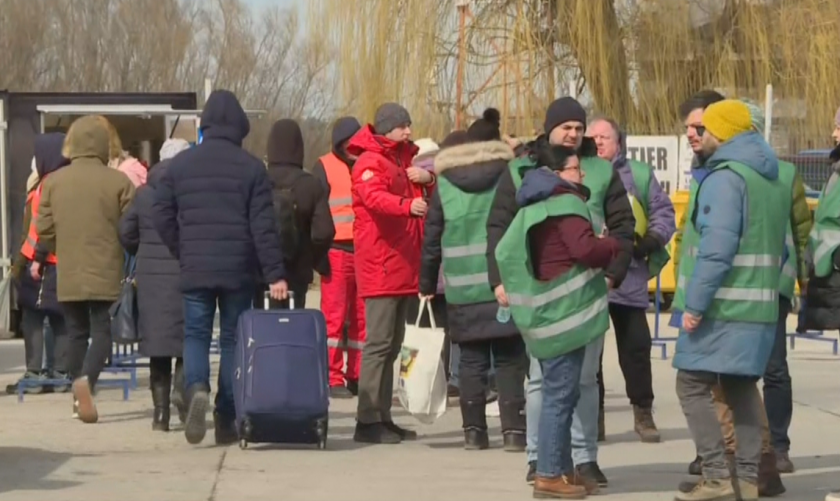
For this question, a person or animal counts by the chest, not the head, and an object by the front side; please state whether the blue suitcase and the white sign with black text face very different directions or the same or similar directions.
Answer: same or similar directions

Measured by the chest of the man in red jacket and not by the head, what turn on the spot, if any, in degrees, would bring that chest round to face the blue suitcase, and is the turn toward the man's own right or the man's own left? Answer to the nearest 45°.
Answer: approximately 135° to the man's own right

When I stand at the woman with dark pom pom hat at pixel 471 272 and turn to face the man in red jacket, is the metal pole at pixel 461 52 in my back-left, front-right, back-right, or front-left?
front-right

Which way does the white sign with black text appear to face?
toward the camera

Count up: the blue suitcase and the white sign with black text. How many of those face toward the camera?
2

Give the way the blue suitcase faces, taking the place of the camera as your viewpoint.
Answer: facing the viewer

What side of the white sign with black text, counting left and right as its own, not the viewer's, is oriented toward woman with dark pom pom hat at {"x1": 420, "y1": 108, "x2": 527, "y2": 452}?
front

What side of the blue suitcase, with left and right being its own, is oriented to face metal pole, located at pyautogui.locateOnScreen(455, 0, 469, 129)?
back

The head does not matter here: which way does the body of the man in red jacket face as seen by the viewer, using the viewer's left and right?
facing to the right of the viewer

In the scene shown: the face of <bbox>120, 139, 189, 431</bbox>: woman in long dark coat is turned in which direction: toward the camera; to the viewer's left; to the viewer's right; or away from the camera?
away from the camera
